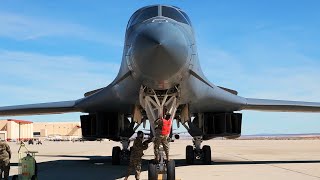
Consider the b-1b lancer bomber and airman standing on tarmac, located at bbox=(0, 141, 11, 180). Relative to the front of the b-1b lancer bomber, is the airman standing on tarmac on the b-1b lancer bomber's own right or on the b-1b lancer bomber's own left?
on the b-1b lancer bomber's own right
